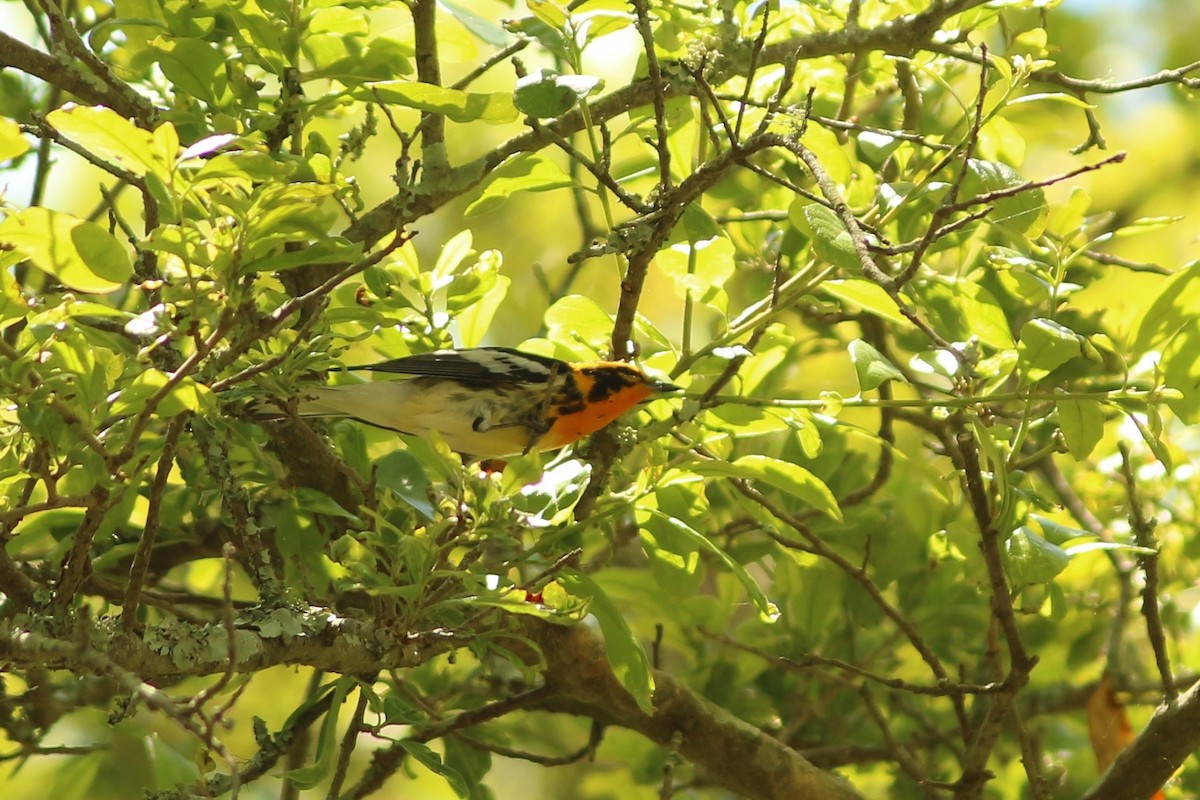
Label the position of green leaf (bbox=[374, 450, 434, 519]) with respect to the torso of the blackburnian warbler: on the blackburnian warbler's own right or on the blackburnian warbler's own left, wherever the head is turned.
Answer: on the blackburnian warbler's own right

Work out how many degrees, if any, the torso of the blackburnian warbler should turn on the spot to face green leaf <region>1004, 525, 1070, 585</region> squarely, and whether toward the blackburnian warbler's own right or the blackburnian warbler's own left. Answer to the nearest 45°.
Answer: approximately 45° to the blackburnian warbler's own right

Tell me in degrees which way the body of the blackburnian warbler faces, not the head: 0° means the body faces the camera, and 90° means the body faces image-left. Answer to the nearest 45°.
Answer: approximately 270°

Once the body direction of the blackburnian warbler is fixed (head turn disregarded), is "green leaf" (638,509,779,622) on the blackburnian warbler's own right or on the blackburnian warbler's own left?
on the blackburnian warbler's own right

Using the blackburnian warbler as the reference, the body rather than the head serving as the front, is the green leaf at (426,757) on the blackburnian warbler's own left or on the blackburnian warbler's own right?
on the blackburnian warbler's own right
